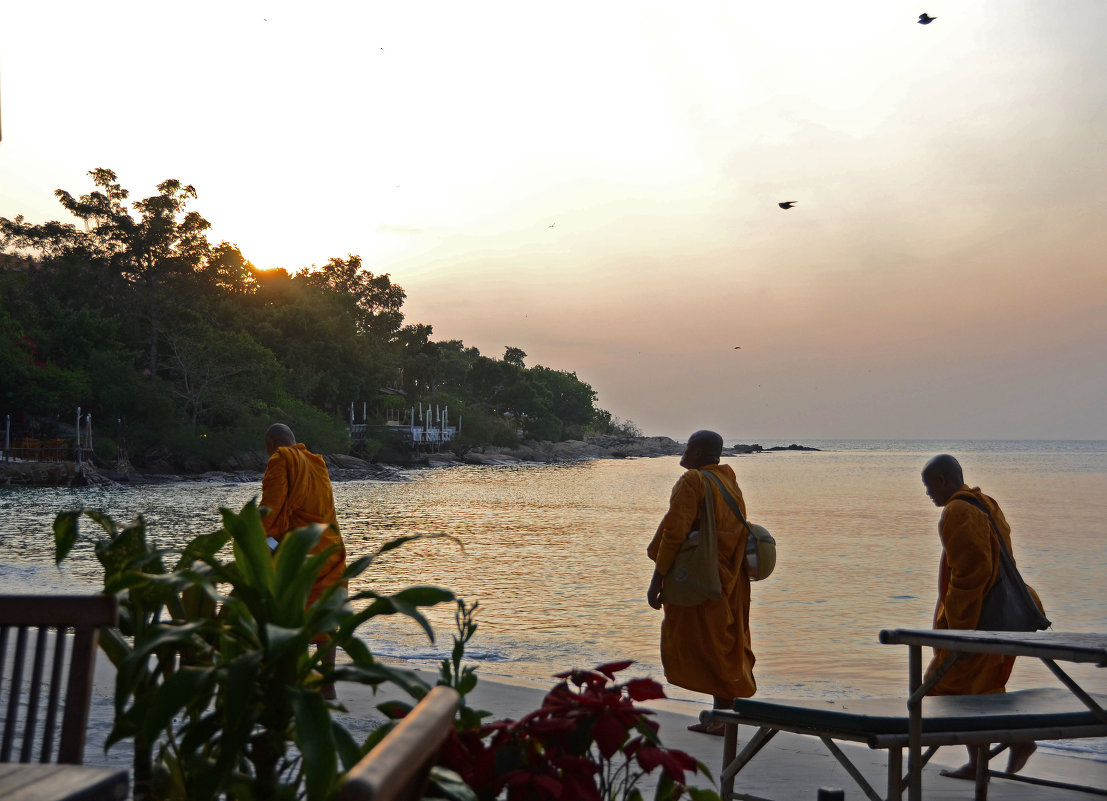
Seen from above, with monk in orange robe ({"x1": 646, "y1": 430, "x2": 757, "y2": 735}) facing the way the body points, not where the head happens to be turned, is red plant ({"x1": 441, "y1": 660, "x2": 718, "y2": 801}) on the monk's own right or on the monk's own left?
on the monk's own left

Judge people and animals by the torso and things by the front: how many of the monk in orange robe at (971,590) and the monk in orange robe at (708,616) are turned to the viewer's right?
0

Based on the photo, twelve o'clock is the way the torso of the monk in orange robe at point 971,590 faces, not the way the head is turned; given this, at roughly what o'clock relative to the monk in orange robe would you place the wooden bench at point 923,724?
The wooden bench is roughly at 9 o'clock from the monk in orange robe.

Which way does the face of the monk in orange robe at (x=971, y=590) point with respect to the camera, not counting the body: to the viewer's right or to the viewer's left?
to the viewer's left

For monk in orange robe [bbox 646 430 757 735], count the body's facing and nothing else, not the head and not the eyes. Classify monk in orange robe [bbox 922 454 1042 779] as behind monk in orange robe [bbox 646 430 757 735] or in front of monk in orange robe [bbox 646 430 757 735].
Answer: behind

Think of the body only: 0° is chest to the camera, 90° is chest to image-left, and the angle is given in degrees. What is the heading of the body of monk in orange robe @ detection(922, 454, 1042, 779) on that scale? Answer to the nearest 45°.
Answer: approximately 90°

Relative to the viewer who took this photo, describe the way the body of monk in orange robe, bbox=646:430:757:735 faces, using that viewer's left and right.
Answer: facing away from the viewer and to the left of the viewer

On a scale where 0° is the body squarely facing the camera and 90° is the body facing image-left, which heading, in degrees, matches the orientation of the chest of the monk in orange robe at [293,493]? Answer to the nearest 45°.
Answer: approximately 135°

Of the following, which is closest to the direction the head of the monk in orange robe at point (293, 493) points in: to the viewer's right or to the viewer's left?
to the viewer's left

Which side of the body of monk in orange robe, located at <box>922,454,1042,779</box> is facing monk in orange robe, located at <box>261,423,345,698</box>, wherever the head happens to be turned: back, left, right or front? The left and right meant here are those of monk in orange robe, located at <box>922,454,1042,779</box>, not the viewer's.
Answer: front

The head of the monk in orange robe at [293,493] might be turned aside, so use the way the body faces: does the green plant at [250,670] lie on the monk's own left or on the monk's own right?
on the monk's own left

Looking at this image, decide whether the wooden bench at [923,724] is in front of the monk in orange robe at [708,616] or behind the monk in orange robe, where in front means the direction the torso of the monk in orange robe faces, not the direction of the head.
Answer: behind

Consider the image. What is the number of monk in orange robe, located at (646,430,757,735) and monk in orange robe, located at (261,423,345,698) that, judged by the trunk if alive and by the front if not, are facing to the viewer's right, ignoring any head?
0
